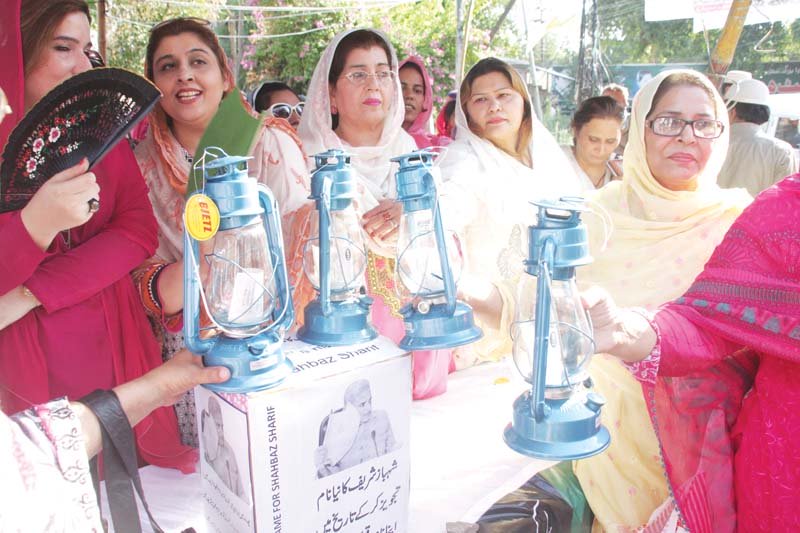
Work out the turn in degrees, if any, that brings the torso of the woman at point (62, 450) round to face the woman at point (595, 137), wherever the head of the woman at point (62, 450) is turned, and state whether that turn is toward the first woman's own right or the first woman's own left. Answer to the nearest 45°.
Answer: approximately 45° to the first woman's own left

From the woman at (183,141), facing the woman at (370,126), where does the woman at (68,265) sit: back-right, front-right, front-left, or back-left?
back-right

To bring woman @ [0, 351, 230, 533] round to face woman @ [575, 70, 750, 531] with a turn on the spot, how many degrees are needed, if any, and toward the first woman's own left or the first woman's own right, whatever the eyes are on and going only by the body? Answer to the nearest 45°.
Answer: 0° — they already face them

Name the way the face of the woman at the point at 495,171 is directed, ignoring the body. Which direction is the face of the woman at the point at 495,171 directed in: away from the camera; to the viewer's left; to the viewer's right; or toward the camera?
toward the camera

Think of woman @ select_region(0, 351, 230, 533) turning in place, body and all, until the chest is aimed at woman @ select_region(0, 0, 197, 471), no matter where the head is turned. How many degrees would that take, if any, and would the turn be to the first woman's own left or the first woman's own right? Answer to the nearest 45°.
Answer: approximately 90° to the first woman's own left

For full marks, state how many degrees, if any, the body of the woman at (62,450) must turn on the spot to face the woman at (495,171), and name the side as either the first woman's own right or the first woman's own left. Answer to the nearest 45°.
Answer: approximately 45° to the first woman's own left

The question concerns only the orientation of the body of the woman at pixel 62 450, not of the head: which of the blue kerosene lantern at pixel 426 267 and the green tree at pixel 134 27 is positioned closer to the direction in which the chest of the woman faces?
the blue kerosene lantern

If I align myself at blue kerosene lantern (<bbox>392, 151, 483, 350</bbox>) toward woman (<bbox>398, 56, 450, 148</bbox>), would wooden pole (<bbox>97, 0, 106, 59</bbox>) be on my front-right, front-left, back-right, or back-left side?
front-left

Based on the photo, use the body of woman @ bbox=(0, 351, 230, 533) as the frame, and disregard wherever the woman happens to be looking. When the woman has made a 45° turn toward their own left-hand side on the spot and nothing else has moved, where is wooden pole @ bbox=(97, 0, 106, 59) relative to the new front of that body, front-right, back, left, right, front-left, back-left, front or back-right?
front-left

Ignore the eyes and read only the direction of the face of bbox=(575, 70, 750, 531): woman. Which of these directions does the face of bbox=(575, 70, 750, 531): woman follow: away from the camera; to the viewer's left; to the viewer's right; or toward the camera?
toward the camera

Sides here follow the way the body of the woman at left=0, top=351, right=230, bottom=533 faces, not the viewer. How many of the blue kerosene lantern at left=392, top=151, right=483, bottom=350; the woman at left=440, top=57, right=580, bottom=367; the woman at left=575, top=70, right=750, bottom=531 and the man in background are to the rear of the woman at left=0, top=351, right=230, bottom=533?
0

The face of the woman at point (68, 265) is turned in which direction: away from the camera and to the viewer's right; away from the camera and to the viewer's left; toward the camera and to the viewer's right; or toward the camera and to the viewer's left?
toward the camera and to the viewer's right

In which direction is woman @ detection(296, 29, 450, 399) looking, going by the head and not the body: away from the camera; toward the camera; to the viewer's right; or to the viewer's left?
toward the camera
